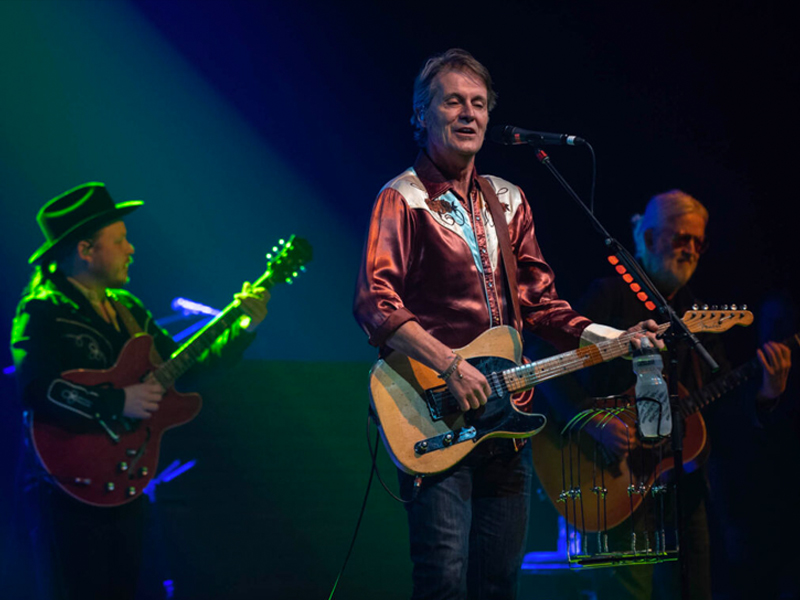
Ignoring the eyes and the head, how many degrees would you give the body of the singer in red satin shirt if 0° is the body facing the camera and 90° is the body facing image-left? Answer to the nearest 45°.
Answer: approximately 315°

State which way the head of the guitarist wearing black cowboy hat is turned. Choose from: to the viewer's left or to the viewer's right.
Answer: to the viewer's right

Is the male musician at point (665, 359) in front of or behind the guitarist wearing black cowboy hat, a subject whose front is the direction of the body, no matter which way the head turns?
in front

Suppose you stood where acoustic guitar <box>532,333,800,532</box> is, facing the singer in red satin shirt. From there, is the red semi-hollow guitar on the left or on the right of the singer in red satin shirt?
right

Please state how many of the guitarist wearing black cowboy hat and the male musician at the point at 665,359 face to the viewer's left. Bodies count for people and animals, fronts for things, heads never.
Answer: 0

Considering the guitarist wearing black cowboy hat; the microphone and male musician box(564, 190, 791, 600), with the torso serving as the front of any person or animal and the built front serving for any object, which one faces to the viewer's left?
the microphone

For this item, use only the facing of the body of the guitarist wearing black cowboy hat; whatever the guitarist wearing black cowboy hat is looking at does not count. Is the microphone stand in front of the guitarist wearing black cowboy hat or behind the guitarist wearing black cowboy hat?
in front

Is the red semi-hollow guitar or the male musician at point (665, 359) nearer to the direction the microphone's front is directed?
the red semi-hollow guitar

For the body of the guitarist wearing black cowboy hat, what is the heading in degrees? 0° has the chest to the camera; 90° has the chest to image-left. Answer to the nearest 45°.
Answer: approximately 315°

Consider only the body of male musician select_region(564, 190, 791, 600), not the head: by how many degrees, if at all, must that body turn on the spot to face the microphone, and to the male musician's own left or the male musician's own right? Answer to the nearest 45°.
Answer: approximately 45° to the male musician's own right

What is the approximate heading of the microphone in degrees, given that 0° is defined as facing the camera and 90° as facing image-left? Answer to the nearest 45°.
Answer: approximately 90°

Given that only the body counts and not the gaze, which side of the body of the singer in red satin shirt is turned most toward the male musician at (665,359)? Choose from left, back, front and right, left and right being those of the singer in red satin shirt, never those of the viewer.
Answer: left

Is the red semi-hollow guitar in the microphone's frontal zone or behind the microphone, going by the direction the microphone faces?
frontal zone
